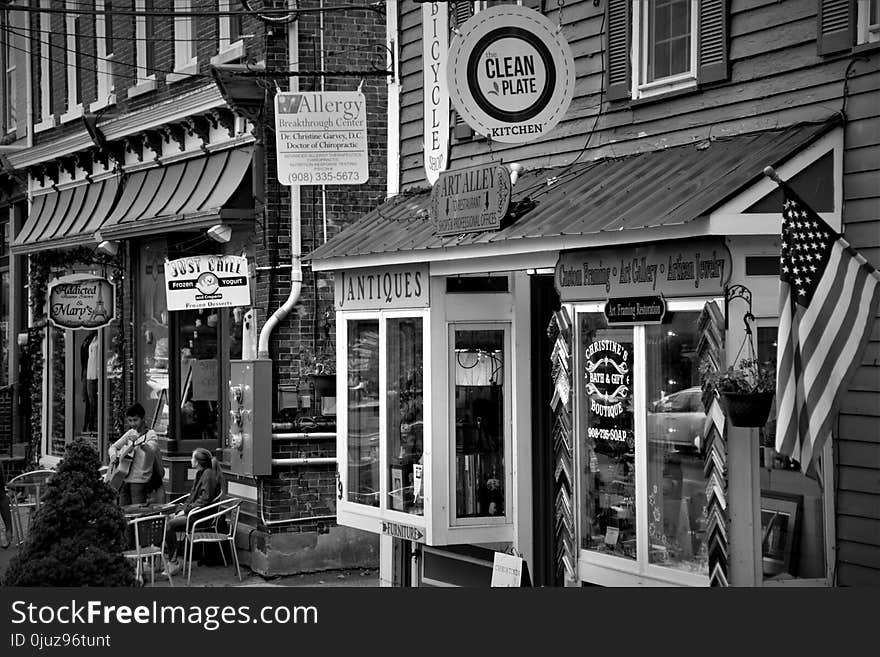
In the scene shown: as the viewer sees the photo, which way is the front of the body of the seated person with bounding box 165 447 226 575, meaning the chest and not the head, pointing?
to the viewer's left

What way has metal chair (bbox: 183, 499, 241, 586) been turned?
to the viewer's left

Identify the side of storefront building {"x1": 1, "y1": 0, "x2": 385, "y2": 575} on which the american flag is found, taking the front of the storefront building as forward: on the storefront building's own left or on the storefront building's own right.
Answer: on the storefront building's own left

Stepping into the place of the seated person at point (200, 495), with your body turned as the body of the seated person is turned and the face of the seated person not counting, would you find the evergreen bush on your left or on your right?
on your left

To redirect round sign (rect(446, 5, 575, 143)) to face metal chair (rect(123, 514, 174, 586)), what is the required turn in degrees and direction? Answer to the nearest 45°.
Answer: approximately 135° to its right

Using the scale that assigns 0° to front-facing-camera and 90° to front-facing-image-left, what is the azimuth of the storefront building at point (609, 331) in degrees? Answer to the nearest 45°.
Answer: approximately 45°
